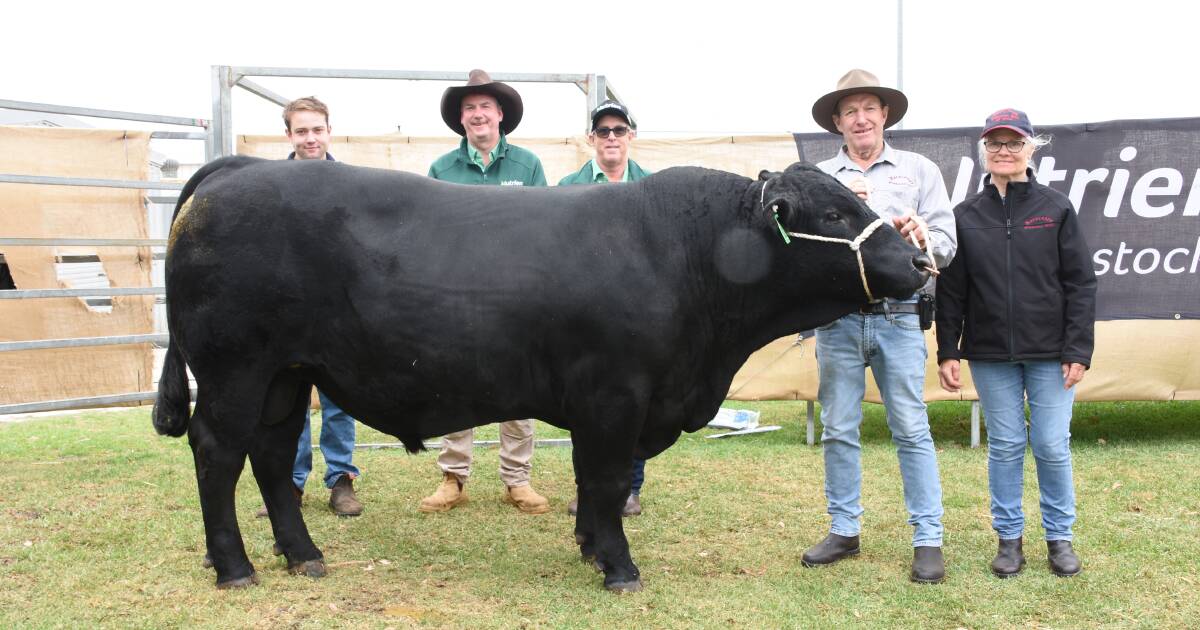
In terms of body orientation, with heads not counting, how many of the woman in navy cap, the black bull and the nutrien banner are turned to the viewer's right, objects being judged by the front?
1

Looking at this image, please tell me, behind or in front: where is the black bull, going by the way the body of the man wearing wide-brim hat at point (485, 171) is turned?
in front

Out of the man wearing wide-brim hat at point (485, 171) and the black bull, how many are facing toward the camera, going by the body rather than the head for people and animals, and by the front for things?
1

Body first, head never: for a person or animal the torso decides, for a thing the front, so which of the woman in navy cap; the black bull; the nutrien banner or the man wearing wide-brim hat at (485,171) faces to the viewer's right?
the black bull

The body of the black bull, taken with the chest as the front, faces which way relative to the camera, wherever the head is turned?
to the viewer's right

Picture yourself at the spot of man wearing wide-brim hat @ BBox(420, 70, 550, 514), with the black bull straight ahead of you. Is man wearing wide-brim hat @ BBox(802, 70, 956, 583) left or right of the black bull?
left

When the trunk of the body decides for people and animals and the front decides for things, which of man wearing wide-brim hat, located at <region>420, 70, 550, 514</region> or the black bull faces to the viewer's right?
the black bull

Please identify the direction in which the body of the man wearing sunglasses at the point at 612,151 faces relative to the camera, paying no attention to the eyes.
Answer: toward the camera

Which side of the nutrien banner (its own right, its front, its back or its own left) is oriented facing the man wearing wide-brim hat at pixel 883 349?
front

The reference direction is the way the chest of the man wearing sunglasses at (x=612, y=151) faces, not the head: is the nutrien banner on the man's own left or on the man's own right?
on the man's own left

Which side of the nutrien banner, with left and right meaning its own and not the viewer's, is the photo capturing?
front

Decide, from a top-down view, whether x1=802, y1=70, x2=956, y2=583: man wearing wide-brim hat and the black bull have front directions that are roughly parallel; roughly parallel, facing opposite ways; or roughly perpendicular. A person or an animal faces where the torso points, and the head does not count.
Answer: roughly perpendicular
